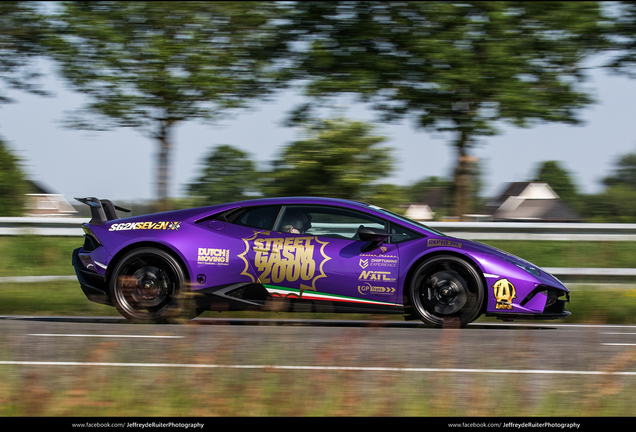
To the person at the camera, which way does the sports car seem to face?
facing to the right of the viewer

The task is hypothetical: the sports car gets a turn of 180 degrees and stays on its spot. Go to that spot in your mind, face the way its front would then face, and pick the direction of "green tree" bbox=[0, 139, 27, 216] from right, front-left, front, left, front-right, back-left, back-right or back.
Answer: front-right

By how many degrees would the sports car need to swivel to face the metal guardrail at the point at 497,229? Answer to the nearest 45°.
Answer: approximately 45° to its left

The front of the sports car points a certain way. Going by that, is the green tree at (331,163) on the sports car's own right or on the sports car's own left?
on the sports car's own left
